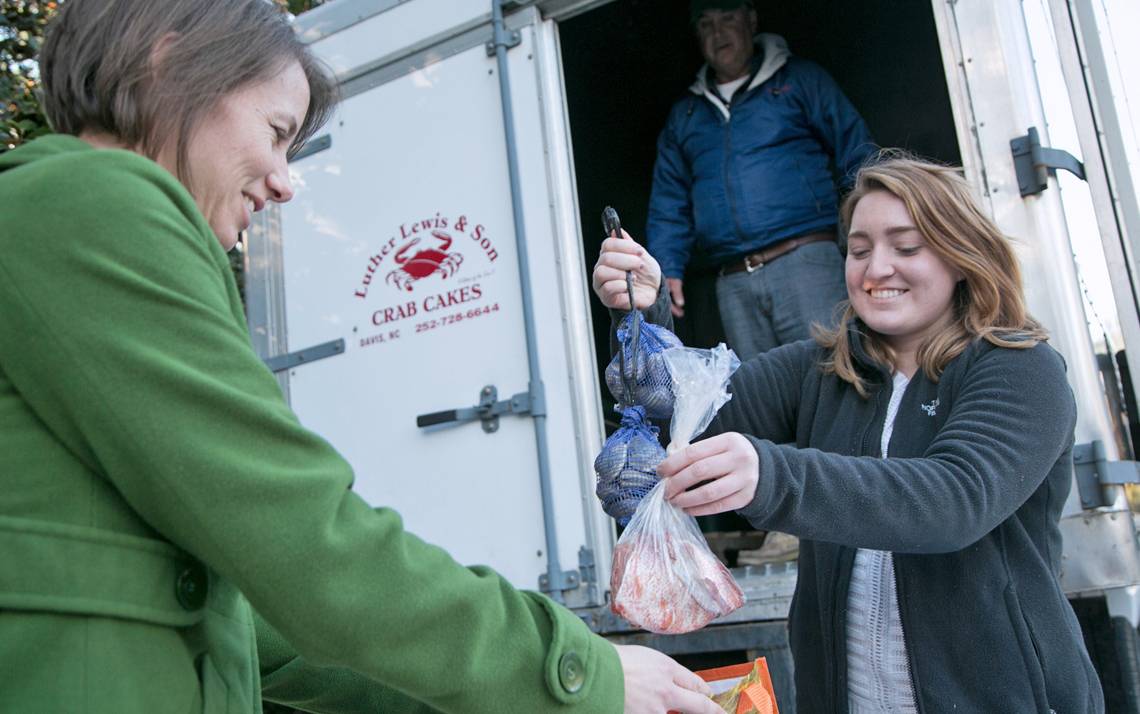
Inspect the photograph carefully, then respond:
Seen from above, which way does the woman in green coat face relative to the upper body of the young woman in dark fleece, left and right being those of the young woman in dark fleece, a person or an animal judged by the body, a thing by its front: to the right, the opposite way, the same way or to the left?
the opposite way

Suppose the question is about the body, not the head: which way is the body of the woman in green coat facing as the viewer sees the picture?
to the viewer's right

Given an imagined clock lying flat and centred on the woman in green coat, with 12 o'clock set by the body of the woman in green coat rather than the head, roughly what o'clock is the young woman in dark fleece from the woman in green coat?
The young woman in dark fleece is roughly at 11 o'clock from the woman in green coat.

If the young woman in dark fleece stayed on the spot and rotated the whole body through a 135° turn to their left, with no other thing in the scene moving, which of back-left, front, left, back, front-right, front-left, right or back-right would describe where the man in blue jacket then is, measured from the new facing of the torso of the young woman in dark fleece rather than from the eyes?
left

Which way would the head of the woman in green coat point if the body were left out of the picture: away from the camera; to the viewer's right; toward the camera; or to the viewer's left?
to the viewer's right

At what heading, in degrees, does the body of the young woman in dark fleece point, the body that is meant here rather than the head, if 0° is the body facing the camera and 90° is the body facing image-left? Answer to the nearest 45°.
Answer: approximately 45°

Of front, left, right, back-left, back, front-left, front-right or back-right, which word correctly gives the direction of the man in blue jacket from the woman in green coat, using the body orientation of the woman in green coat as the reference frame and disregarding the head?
front-left

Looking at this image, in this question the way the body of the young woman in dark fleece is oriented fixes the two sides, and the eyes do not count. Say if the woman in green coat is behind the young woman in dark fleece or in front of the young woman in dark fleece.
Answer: in front

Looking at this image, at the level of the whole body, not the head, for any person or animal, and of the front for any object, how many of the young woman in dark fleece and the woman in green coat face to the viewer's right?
1
